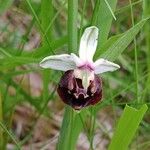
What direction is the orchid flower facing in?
toward the camera
